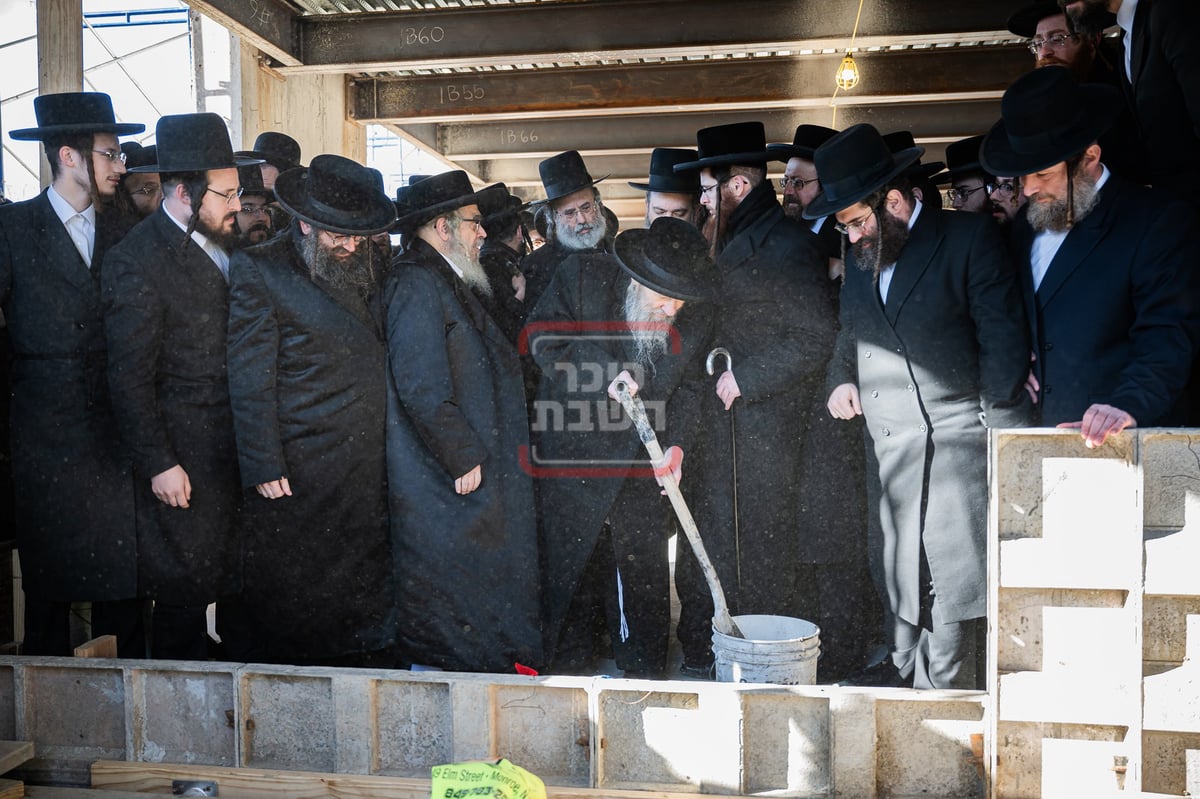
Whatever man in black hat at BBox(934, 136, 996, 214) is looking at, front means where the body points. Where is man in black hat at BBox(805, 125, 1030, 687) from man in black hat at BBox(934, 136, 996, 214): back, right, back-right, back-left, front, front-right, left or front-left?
front-left

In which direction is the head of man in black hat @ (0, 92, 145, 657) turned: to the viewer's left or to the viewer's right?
to the viewer's right

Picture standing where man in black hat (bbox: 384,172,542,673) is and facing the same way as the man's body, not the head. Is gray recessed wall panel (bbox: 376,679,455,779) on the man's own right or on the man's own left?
on the man's own right

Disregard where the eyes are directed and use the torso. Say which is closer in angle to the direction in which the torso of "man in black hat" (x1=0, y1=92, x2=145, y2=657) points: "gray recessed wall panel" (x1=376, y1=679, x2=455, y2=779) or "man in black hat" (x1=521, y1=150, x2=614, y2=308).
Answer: the gray recessed wall panel

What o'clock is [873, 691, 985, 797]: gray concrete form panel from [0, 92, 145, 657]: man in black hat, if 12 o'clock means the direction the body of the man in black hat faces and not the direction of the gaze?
The gray concrete form panel is roughly at 12 o'clock from the man in black hat.

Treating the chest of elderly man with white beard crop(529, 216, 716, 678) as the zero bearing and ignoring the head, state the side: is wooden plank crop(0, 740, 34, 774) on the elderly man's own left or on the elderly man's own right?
on the elderly man's own right

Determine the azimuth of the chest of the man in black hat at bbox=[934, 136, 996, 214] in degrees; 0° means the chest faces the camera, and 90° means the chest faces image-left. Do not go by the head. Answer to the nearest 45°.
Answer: approximately 45°

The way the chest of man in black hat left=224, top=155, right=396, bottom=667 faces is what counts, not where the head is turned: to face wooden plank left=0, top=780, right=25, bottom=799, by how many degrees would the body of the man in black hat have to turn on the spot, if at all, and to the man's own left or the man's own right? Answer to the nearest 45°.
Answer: approximately 90° to the man's own right
